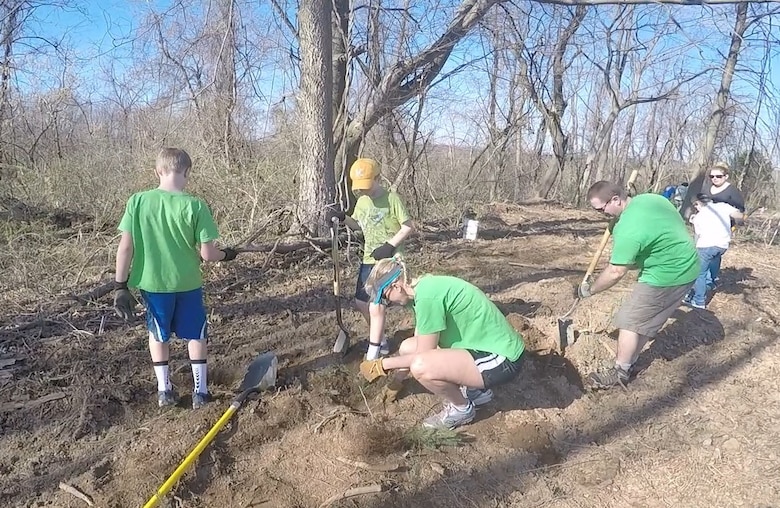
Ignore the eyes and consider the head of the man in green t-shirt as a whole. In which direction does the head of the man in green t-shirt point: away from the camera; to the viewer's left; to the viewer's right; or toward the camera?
to the viewer's left

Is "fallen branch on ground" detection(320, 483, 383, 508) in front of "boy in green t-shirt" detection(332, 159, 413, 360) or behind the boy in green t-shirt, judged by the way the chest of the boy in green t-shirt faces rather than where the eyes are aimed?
in front

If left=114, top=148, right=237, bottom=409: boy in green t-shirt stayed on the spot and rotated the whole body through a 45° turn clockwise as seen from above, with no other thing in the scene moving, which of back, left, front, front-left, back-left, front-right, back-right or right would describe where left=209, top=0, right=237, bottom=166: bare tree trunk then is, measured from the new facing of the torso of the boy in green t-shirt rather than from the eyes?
front-left

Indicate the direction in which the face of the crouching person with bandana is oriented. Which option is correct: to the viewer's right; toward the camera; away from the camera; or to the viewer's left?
to the viewer's left

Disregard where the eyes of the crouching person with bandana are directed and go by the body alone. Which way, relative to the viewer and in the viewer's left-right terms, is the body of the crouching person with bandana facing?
facing to the left of the viewer

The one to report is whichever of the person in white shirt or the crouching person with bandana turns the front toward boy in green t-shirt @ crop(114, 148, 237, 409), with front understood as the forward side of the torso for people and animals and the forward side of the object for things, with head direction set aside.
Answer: the crouching person with bandana

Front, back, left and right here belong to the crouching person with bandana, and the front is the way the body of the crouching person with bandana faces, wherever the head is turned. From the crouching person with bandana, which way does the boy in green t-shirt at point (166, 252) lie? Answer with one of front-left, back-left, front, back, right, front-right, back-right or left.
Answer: front

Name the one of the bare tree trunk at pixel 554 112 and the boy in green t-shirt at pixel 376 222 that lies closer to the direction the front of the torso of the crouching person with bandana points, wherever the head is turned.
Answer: the boy in green t-shirt

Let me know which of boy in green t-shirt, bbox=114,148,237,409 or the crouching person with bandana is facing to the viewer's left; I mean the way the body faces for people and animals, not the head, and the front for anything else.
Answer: the crouching person with bandana

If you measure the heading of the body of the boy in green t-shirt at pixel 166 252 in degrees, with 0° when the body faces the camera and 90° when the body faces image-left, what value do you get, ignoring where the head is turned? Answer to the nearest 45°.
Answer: approximately 180°

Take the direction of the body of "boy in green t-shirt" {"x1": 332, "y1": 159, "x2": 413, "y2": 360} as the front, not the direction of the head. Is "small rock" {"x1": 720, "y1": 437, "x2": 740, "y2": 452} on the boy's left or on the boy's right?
on the boy's left

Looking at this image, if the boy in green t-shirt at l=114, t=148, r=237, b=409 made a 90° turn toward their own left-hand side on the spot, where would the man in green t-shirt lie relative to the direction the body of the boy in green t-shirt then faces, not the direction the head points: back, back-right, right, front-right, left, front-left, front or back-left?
back

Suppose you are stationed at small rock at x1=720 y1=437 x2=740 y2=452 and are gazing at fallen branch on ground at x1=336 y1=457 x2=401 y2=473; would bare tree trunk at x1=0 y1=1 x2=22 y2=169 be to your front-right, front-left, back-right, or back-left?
front-right

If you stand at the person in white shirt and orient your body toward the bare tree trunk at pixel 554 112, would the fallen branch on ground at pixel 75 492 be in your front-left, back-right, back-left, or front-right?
back-left

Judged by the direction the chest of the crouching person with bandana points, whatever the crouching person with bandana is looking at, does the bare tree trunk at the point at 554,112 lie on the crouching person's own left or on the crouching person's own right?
on the crouching person's own right

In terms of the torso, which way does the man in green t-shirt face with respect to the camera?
to the viewer's left
